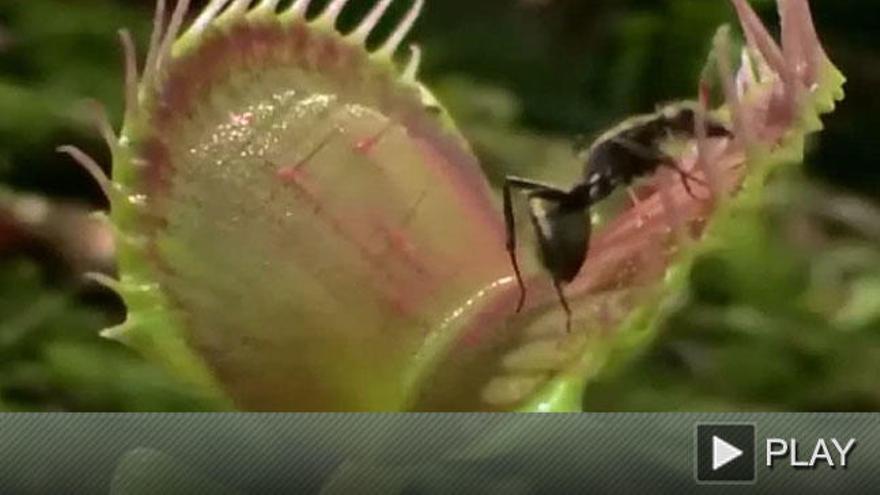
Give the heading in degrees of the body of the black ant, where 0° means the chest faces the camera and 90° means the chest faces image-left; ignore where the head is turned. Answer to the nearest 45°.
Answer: approximately 270°
